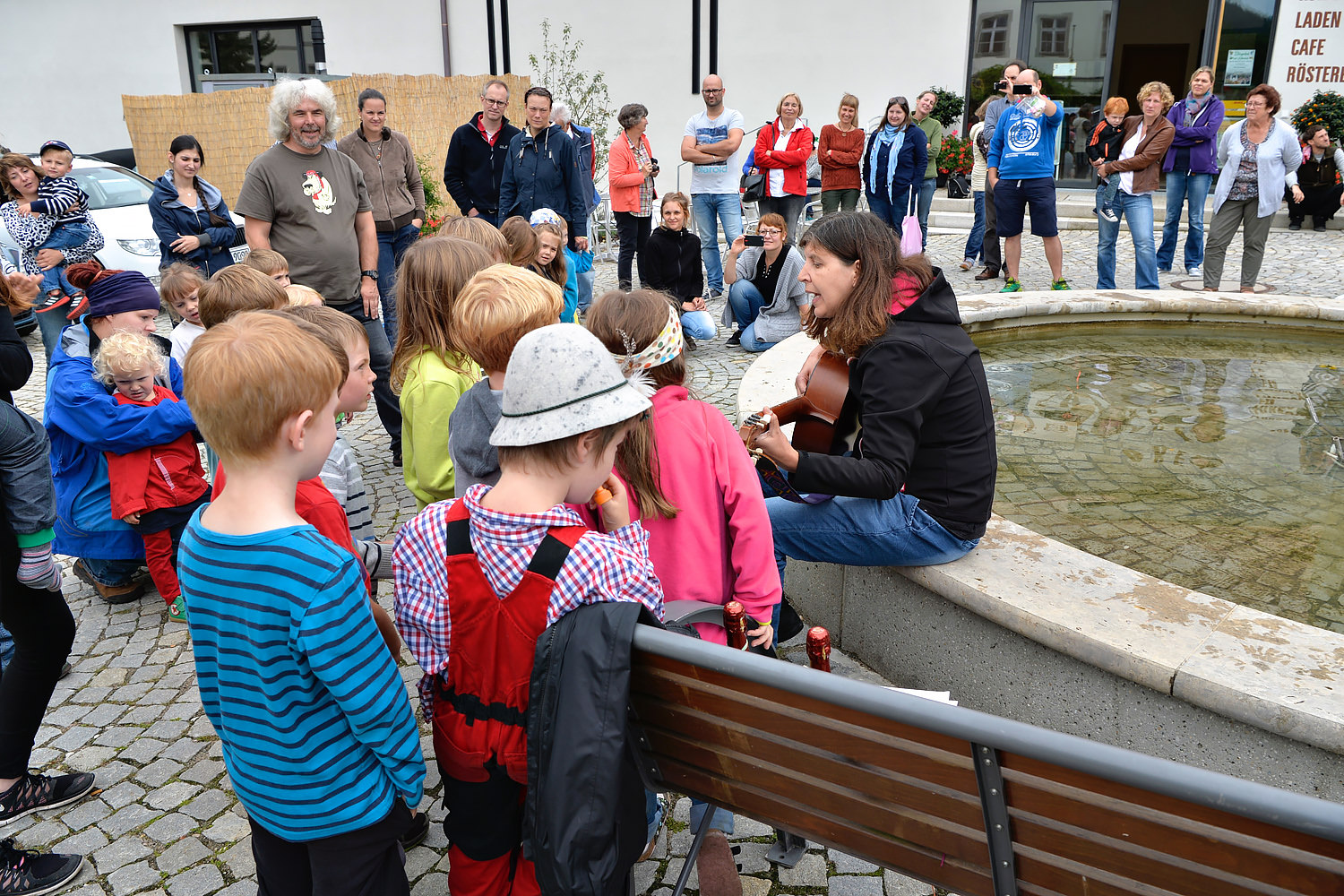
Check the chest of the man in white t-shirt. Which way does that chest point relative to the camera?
toward the camera

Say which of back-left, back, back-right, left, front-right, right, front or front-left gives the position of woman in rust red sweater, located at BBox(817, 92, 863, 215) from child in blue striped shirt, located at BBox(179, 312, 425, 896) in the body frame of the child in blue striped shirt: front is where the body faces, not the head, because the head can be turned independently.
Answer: front

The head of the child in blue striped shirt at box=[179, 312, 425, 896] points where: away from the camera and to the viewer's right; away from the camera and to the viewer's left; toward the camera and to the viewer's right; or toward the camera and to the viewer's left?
away from the camera and to the viewer's right

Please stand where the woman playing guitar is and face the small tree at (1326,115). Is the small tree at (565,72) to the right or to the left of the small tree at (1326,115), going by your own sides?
left

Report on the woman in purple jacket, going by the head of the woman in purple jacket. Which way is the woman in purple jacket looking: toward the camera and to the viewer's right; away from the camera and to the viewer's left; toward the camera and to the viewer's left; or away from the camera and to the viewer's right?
toward the camera and to the viewer's left

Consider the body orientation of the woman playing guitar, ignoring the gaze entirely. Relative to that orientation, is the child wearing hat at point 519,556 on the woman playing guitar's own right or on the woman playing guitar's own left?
on the woman playing guitar's own left

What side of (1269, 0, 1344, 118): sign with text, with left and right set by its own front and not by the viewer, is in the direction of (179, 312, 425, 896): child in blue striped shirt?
front

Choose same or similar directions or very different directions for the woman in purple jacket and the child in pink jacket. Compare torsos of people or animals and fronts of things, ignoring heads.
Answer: very different directions

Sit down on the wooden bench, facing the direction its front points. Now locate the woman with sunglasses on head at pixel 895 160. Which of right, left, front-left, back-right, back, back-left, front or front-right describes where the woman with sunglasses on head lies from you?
front-left

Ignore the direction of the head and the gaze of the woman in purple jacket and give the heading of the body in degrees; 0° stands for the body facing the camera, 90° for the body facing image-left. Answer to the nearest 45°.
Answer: approximately 45°

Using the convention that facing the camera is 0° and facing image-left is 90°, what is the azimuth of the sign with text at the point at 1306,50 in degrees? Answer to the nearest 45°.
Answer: approximately 0°

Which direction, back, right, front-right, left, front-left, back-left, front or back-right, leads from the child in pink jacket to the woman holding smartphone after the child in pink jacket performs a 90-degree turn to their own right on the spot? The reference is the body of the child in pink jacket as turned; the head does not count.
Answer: back-left

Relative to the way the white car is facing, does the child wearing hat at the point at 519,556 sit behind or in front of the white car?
in front

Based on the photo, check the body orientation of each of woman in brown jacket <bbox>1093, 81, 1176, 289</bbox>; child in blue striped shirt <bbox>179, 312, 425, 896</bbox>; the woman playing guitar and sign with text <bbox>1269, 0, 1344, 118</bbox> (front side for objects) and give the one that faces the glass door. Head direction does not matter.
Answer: the child in blue striped shirt

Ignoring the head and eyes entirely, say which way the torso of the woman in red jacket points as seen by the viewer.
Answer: toward the camera

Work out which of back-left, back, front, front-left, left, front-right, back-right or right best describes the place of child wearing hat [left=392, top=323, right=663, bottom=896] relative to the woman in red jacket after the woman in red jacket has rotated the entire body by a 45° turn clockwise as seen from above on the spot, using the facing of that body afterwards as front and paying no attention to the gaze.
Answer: front-left
